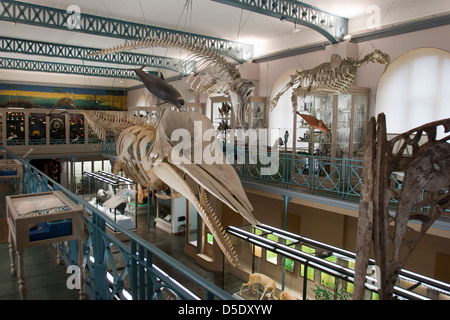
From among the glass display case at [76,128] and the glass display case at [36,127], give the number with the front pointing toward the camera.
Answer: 2

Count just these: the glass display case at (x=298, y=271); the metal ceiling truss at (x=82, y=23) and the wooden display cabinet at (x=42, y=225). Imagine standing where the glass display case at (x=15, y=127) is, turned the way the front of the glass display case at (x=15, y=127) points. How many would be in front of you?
3

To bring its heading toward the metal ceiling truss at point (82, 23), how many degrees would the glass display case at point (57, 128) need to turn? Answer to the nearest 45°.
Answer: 0° — it already faces it

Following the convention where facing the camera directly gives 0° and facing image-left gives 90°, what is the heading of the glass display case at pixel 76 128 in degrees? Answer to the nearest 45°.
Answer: approximately 0°

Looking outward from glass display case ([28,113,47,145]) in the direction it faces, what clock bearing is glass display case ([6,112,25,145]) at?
glass display case ([6,112,25,145]) is roughly at 2 o'clock from glass display case ([28,113,47,145]).
